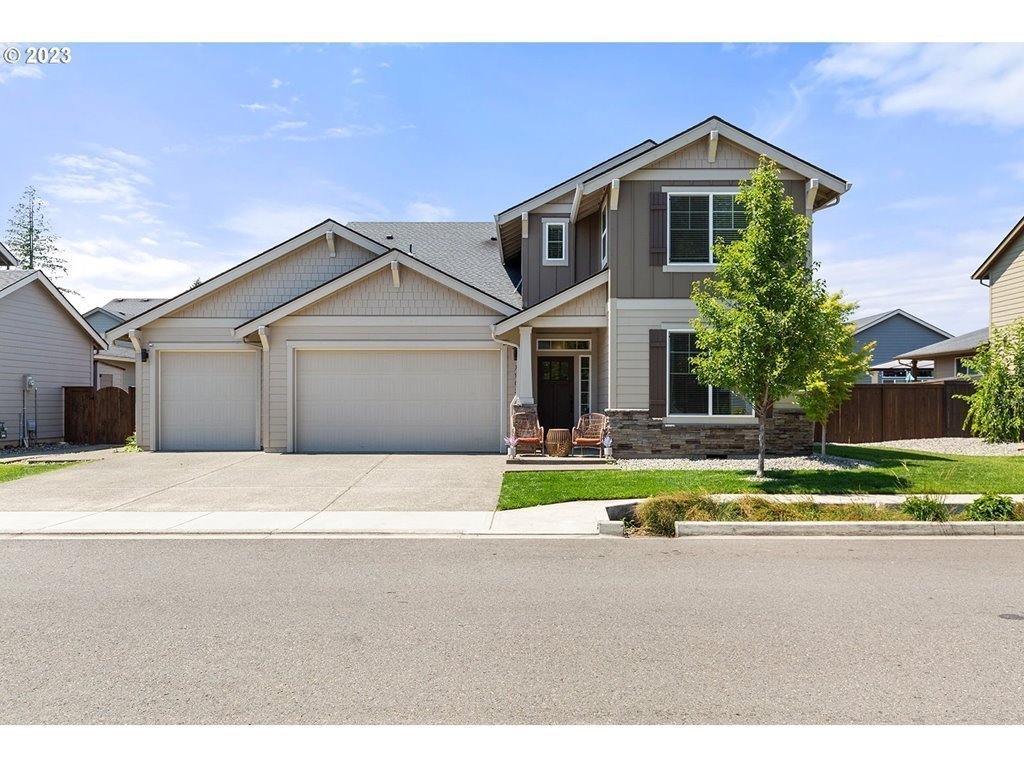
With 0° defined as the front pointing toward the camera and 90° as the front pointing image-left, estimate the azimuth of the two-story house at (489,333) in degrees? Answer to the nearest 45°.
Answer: approximately 0°

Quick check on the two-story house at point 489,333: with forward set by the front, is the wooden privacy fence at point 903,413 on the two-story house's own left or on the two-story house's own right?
on the two-story house's own left

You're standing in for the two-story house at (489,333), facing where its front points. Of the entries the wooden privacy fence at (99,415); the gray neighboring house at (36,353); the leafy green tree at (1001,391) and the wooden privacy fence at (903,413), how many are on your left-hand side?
2

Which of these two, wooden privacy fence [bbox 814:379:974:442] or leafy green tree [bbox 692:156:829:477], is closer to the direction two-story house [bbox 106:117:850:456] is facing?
the leafy green tree

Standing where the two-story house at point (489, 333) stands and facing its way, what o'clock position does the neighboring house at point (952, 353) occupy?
The neighboring house is roughly at 8 o'clock from the two-story house.

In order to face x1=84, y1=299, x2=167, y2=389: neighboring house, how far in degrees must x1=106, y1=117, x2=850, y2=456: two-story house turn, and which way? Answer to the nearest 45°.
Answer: approximately 135° to its right

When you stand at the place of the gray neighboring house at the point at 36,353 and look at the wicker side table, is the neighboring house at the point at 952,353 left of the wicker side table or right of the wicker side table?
left

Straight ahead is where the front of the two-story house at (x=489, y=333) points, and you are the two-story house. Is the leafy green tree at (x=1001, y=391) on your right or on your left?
on your left

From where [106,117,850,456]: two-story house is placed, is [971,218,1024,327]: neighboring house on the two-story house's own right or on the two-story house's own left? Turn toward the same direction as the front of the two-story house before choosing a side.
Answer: on the two-story house's own left

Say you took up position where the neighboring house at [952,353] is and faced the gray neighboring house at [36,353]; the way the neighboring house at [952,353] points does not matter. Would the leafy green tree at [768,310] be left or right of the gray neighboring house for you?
left

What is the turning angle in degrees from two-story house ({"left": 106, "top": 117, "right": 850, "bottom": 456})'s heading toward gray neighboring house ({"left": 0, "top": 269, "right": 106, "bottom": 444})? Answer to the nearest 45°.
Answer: approximately 90° to its right

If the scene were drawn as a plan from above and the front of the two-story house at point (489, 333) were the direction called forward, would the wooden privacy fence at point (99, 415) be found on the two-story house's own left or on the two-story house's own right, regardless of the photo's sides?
on the two-story house's own right

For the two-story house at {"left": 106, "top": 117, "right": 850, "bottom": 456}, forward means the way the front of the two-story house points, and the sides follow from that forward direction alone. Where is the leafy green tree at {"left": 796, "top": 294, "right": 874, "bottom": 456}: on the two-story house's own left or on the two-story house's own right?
on the two-story house's own left
